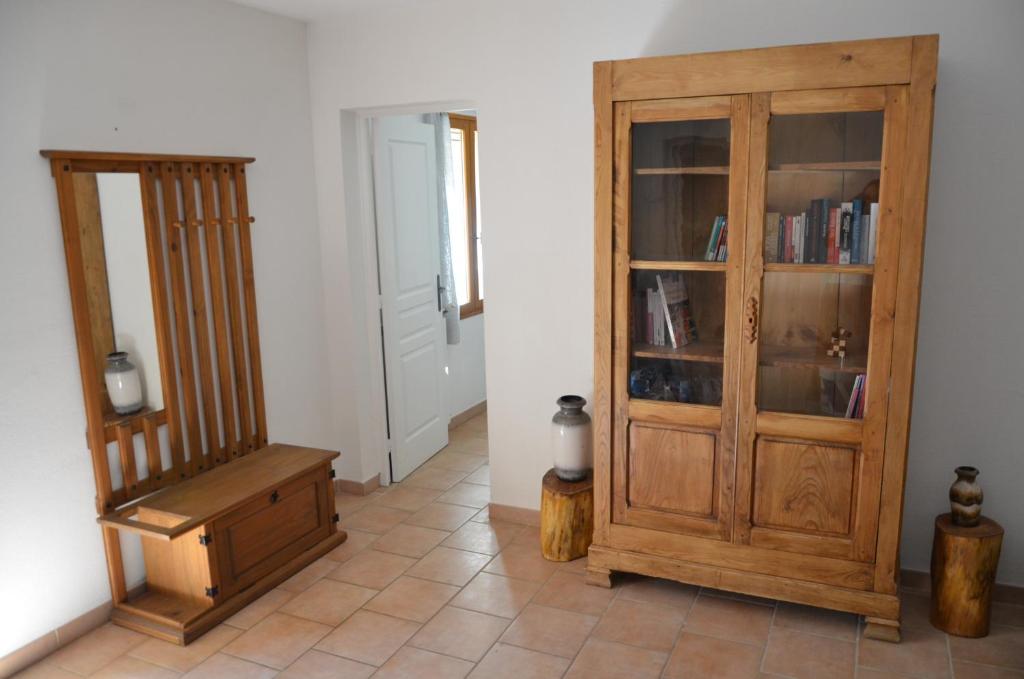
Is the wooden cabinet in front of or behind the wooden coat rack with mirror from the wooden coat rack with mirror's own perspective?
in front

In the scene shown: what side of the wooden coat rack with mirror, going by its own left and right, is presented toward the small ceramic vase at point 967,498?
front

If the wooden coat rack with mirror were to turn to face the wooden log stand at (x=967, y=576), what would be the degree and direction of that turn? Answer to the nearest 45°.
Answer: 0° — it already faces it

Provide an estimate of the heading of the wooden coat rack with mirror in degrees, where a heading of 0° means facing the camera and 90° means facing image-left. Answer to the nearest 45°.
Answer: approximately 315°

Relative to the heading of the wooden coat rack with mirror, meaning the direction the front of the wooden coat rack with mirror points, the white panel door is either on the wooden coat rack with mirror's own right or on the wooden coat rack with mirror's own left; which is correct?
on the wooden coat rack with mirror's own left

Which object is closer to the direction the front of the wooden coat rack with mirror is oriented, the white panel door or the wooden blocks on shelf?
the wooden blocks on shelf

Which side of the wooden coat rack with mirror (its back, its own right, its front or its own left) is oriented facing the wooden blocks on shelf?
front

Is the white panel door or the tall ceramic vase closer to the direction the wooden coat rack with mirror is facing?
the tall ceramic vase

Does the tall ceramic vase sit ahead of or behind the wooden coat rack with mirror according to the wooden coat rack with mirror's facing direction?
ahead
